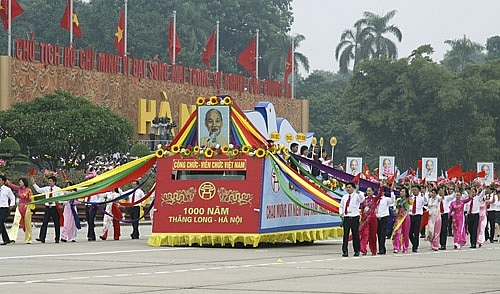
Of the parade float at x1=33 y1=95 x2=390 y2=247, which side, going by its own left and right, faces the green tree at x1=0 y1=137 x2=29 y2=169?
right

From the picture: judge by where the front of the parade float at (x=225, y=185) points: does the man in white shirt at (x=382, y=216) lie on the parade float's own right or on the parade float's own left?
on the parade float's own left

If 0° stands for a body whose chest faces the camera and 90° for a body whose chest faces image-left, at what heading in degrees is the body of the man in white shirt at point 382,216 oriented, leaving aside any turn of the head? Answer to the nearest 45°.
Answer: approximately 45°

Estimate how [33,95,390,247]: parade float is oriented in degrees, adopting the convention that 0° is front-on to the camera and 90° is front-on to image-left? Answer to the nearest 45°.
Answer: approximately 45°

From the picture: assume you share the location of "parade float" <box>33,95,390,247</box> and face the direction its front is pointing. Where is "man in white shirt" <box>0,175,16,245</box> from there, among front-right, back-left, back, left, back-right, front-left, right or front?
front-right

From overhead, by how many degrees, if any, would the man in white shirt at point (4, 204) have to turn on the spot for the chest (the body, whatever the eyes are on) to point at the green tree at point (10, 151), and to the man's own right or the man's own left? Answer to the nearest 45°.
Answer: approximately 135° to the man's own right

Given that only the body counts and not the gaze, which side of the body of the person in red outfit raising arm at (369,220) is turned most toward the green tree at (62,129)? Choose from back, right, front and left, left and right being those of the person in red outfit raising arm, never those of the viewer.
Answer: right

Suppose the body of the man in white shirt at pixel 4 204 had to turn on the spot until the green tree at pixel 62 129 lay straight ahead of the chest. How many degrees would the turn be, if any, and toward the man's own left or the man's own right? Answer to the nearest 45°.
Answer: approximately 135° to the man's own right

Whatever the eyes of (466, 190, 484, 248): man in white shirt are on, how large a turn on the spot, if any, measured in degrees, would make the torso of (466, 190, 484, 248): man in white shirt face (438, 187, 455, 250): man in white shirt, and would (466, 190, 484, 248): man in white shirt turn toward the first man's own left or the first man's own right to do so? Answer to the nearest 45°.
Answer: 0° — they already face them
